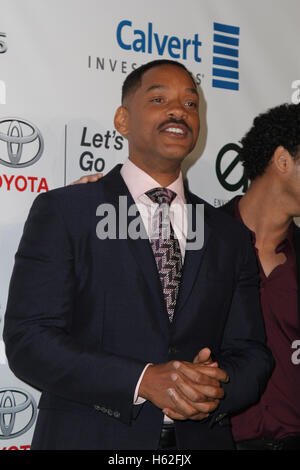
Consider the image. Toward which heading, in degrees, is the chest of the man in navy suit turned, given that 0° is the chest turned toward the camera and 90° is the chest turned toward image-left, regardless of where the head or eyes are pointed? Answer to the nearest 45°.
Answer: approximately 315°

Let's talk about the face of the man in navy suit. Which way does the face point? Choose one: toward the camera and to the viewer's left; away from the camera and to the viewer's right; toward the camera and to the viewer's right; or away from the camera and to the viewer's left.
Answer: toward the camera and to the viewer's right
